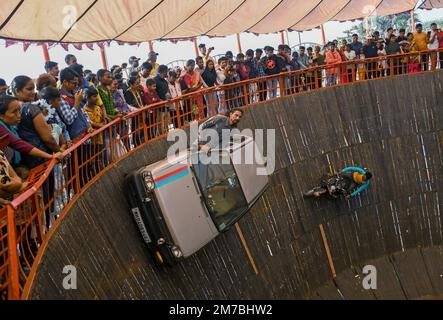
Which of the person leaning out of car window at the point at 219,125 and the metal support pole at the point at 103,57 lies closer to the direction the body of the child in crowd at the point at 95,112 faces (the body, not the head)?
the person leaning out of car window

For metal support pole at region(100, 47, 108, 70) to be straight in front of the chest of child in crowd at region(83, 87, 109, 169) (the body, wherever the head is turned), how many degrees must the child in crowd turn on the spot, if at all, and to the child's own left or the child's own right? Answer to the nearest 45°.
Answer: approximately 135° to the child's own left

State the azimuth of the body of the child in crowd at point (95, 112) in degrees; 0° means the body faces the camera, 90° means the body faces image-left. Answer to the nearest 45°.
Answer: approximately 315°

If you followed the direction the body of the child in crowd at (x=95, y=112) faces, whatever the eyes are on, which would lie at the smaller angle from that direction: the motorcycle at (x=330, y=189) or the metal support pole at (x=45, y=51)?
the motorcycle

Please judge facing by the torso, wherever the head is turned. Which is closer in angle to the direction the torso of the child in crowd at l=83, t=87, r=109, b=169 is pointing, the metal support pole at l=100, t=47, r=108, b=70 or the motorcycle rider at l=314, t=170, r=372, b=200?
the motorcycle rider

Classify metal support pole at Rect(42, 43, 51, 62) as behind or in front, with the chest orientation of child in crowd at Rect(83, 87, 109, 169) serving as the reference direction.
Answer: behind
